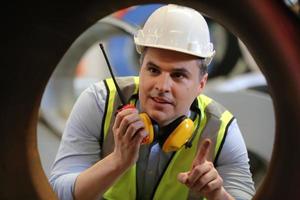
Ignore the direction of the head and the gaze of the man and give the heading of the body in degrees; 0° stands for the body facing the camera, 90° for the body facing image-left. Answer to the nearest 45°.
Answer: approximately 0°
